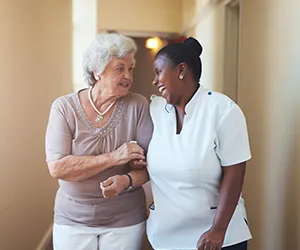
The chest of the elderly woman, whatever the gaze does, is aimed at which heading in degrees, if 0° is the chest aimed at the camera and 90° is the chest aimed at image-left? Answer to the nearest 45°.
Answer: approximately 0°

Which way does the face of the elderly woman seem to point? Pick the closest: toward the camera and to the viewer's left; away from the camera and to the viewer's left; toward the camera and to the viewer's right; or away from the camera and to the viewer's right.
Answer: toward the camera and to the viewer's right
